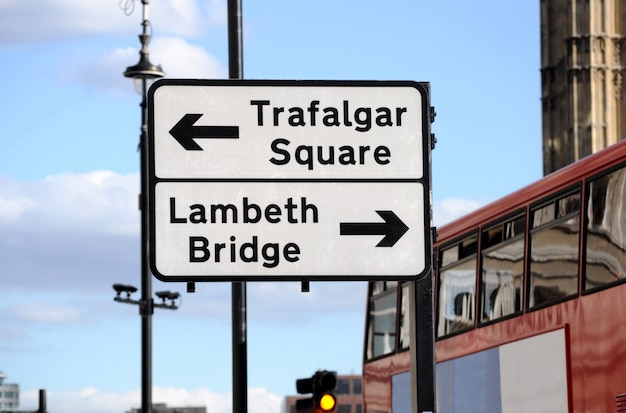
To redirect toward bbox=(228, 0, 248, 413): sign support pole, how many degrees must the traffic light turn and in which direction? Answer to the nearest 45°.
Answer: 0° — it already faces it

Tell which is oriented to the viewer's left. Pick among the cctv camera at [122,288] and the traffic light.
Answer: the cctv camera

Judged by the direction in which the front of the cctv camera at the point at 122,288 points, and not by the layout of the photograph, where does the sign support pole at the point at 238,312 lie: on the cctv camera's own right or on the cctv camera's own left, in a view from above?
on the cctv camera's own left

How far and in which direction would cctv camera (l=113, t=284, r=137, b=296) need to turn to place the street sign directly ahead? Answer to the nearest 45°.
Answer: approximately 90° to its left

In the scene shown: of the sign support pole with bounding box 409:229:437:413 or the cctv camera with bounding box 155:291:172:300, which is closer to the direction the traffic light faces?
the sign support pole

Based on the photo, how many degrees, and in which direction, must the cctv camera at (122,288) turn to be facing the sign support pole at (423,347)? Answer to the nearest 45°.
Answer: approximately 90° to its left

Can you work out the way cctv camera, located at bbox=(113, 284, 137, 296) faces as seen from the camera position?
facing to the left of the viewer

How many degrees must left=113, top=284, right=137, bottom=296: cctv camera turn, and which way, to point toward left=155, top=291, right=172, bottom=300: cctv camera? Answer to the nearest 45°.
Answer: approximately 180°

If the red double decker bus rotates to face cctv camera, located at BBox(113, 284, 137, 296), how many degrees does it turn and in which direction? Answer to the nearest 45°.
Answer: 0° — it already faces it

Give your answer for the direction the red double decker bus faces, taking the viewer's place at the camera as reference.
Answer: facing away from the viewer and to the left of the viewer

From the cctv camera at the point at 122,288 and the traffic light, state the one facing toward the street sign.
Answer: the traffic light

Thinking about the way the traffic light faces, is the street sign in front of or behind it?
in front
